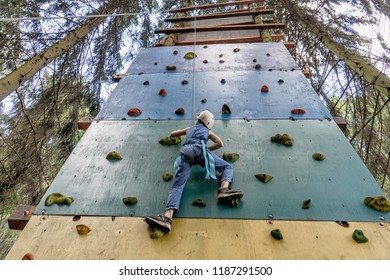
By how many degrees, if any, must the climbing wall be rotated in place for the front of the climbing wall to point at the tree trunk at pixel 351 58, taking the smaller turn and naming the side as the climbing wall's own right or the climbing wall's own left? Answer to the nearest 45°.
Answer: approximately 135° to the climbing wall's own left

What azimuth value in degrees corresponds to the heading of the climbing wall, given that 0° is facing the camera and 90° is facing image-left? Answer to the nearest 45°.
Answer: approximately 0°
